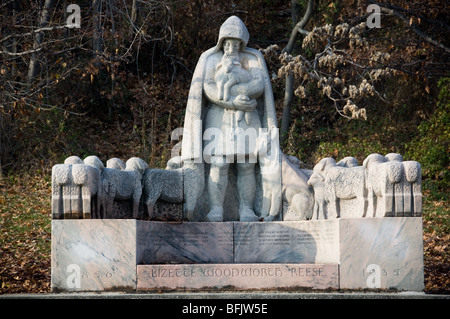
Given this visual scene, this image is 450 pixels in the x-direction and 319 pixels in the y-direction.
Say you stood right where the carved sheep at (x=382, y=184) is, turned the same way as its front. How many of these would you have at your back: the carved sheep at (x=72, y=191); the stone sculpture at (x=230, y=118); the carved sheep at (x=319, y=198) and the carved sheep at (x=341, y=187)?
0

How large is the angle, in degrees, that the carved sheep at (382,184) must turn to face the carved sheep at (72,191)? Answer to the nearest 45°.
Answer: approximately 45° to its left

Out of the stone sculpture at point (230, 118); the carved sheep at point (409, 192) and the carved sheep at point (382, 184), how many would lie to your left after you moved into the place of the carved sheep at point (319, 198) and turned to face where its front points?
2

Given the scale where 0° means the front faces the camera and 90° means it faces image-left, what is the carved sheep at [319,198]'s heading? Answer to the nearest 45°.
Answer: approximately 45°

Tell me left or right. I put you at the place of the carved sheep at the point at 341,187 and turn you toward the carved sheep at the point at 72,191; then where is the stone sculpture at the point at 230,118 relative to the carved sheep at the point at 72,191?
right

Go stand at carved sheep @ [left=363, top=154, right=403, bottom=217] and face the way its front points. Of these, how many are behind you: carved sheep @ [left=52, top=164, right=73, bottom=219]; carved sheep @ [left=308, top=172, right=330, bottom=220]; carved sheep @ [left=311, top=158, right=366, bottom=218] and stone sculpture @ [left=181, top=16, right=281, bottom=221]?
0

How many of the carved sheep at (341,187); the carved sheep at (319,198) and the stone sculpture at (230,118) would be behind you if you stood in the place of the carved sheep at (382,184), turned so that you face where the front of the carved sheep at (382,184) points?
0

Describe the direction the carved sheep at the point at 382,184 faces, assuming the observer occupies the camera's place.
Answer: facing away from the viewer and to the left of the viewer

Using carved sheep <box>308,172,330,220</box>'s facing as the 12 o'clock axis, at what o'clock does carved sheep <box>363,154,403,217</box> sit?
carved sheep <box>363,154,403,217</box> is roughly at 9 o'clock from carved sheep <box>308,172,330,220</box>.

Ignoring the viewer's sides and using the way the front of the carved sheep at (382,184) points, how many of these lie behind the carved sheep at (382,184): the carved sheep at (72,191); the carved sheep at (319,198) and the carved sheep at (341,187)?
0

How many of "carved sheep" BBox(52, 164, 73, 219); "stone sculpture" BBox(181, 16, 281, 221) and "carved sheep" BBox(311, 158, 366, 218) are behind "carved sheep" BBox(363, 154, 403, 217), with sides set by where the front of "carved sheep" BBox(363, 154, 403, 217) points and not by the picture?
0

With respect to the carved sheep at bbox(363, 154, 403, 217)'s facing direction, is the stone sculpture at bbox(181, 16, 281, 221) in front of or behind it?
in front

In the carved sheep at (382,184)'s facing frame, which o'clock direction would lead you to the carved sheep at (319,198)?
the carved sheep at (319,198) is roughly at 12 o'clock from the carved sheep at (382,184).

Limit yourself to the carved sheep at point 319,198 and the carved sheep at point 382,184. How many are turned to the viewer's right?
0
